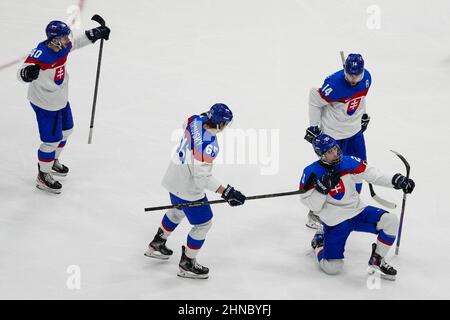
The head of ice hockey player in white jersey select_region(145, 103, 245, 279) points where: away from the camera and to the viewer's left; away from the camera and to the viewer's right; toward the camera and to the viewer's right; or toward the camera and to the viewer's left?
away from the camera and to the viewer's right

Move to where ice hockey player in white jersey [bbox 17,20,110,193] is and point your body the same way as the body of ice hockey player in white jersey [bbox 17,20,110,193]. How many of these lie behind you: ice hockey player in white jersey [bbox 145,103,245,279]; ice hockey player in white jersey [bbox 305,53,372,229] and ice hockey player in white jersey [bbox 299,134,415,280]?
0

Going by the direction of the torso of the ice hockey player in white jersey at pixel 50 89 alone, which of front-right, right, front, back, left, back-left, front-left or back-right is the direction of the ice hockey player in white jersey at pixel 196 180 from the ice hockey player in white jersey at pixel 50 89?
front

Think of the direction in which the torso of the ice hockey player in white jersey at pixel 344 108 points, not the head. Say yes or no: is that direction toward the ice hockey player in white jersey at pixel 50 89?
no

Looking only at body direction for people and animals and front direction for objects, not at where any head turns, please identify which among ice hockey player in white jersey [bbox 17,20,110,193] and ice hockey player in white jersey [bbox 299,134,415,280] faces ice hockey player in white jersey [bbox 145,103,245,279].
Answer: ice hockey player in white jersey [bbox 17,20,110,193]

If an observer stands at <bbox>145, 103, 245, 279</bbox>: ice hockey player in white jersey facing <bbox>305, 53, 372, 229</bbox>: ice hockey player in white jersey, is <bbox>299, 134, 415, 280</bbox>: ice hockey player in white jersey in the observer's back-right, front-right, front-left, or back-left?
front-right

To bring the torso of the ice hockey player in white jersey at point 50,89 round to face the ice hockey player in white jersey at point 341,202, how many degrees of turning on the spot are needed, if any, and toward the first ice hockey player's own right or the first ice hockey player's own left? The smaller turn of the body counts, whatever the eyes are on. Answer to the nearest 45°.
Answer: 0° — they already face them

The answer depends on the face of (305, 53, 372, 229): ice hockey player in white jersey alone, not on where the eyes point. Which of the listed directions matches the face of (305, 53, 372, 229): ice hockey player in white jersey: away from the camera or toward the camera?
toward the camera

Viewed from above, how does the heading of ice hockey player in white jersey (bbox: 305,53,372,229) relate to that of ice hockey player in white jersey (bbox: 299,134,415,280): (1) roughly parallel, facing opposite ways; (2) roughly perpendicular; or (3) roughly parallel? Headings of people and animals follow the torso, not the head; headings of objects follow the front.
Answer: roughly parallel

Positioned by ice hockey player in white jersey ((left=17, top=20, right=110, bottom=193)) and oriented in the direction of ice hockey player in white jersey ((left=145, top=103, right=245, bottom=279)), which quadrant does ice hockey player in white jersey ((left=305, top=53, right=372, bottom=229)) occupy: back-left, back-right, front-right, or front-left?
front-left

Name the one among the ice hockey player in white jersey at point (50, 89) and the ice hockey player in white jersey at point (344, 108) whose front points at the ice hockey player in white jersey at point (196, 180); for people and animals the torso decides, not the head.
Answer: the ice hockey player in white jersey at point (50, 89)

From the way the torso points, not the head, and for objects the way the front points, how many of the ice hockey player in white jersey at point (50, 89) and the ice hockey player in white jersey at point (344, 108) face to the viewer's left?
0

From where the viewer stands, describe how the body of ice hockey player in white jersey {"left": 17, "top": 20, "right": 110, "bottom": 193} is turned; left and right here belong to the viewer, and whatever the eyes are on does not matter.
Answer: facing the viewer and to the right of the viewer
